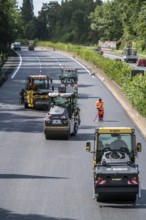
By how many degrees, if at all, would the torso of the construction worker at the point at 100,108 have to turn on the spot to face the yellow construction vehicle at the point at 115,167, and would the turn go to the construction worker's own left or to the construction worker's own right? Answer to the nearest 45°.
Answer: approximately 45° to the construction worker's own left

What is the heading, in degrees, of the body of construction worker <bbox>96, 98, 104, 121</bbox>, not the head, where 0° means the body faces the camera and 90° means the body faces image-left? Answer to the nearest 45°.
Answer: approximately 45°
